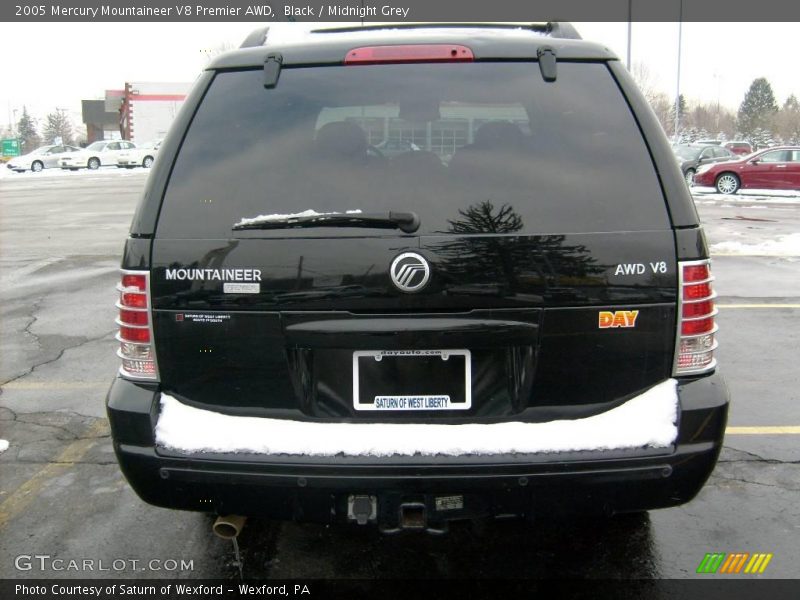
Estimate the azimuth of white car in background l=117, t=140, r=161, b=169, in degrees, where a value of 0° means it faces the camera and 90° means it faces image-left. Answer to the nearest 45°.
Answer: approximately 45°

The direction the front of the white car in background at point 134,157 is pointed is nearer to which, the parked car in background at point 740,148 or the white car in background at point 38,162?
the white car in background

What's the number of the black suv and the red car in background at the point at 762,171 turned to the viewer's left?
1

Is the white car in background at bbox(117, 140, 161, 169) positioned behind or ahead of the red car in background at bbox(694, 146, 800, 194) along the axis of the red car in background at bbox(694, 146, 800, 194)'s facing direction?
ahead

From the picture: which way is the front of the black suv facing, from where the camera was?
facing away from the viewer

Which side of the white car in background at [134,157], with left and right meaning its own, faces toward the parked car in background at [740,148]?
left

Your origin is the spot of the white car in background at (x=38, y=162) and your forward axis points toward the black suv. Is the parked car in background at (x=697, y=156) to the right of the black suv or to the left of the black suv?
left

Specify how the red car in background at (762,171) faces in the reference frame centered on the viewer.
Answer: facing to the left of the viewer

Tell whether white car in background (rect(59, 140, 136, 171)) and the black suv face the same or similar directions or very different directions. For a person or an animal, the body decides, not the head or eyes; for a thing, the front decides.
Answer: very different directions
